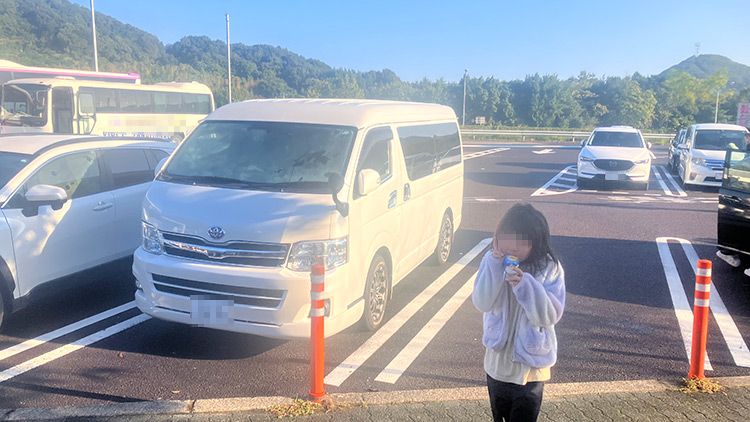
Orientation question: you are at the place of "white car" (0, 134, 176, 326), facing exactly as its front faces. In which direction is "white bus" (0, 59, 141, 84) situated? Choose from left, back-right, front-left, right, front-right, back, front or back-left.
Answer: back-right

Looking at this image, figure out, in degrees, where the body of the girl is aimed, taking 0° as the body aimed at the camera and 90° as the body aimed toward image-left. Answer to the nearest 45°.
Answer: approximately 45°

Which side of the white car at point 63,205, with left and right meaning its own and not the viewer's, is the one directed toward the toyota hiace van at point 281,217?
left

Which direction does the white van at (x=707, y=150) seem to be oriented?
toward the camera

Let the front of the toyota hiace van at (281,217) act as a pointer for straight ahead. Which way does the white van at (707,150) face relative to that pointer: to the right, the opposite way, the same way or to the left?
the same way

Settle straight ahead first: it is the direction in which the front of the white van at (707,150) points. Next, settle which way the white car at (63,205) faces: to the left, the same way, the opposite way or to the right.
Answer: the same way

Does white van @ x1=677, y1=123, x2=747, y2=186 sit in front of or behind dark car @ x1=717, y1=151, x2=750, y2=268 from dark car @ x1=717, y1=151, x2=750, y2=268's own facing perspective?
behind

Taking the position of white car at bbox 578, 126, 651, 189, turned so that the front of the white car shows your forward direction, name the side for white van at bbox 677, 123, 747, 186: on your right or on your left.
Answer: on your left

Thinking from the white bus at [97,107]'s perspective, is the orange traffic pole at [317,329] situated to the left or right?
on its left

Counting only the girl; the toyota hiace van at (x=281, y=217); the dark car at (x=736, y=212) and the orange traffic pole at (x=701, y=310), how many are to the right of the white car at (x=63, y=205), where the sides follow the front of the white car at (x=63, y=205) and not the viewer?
0

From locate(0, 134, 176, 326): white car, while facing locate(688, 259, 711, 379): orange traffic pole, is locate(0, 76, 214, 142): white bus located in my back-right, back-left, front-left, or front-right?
back-left

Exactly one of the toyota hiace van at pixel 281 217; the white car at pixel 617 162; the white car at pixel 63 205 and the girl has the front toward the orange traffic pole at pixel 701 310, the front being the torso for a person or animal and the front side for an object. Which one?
the white car at pixel 617 162

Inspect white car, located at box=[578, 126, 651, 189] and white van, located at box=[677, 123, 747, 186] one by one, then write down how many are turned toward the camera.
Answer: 2

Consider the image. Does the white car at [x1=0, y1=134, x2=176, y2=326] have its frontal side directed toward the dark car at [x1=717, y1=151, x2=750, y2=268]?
no

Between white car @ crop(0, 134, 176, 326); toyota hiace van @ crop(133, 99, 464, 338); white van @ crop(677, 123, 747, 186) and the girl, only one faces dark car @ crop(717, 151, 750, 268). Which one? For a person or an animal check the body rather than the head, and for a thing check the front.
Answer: the white van

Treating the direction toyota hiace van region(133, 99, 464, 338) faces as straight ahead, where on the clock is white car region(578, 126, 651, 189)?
The white car is roughly at 6 o'clock from the toyota hiace van.

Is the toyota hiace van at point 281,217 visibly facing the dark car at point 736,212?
no

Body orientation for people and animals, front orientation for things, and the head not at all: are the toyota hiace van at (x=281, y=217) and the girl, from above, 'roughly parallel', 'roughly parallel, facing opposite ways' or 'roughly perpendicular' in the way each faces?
roughly parallel

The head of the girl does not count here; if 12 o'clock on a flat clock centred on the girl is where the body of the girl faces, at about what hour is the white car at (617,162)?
The white car is roughly at 5 o'clock from the girl.
